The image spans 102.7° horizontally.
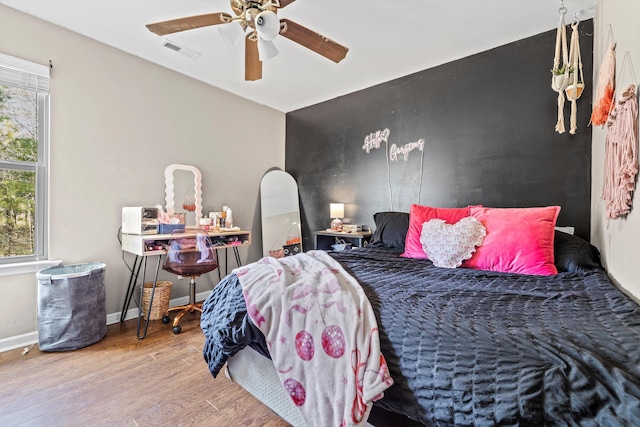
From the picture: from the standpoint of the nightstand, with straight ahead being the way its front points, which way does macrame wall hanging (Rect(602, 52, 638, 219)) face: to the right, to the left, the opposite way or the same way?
to the right

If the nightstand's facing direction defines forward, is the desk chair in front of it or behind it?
in front

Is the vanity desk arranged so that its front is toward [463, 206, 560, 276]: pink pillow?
yes

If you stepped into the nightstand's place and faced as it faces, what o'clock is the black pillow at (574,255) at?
The black pillow is roughly at 9 o'clock from the nightstand.

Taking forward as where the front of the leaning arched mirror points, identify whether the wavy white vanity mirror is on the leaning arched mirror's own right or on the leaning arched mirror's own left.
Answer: on the leaning arched mirror's own right

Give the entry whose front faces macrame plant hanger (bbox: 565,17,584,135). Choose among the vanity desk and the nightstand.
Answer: the vanity desk

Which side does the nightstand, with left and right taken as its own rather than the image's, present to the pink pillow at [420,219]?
left

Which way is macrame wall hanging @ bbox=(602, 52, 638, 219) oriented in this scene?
to the viewer's left

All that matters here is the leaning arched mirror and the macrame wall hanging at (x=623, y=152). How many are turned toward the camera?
1

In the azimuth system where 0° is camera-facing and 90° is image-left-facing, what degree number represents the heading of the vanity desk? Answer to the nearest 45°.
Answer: approximately 315°

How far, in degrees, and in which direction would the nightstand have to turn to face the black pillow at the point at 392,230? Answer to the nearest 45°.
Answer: approximately 90° to its left

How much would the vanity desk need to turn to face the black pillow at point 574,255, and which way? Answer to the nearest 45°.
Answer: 0° — it already faces it

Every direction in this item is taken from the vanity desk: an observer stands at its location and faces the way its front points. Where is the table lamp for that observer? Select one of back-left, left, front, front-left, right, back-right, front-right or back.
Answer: front-left
